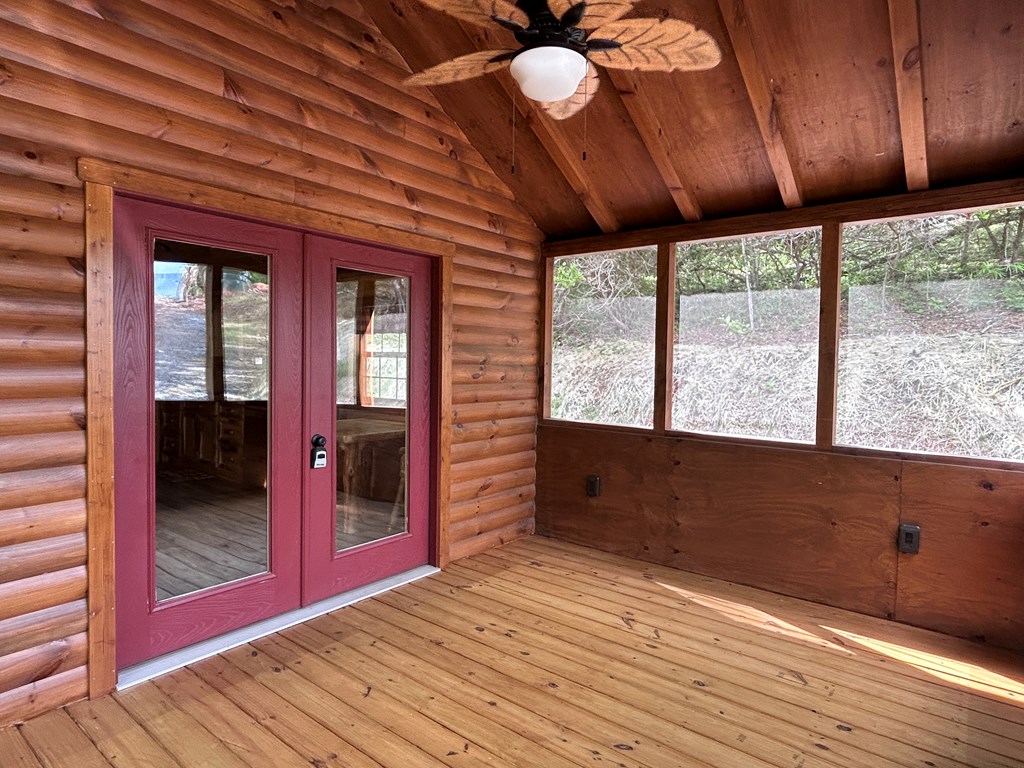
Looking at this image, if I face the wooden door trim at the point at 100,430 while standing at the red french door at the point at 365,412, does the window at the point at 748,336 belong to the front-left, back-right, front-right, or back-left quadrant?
back-left

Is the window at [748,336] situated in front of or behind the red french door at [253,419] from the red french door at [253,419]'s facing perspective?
in front

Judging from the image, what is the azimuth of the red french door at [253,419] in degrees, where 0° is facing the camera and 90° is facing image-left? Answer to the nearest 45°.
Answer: approximately 315°

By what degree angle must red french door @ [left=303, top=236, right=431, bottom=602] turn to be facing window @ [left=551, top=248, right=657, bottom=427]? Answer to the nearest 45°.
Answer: approximately 45° to its left

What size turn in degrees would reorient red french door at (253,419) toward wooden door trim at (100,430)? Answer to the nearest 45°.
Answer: approximately 90° to its right

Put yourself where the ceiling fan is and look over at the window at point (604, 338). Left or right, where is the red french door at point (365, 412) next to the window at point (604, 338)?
left

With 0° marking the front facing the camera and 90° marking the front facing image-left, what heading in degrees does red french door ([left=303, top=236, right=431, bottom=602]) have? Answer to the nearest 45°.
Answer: approximately 315°

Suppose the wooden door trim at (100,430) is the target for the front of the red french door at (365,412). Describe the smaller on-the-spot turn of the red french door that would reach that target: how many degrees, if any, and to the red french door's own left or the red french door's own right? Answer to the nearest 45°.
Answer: approximately 90° to the red french door's own right

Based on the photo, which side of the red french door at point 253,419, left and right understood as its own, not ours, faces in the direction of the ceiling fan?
front

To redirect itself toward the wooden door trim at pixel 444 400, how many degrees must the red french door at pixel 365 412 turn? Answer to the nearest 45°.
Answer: approximately 90° to its left

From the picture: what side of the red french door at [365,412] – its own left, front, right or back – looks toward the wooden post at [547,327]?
left

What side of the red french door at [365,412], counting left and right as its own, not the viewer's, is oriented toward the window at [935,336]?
front
